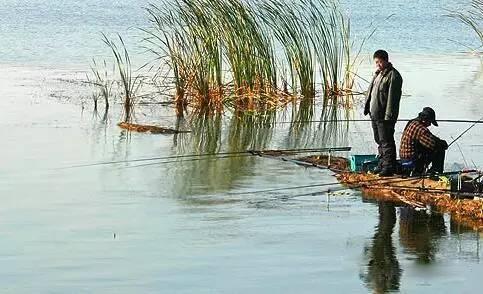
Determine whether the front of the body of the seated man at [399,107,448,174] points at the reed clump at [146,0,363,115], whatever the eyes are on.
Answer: no

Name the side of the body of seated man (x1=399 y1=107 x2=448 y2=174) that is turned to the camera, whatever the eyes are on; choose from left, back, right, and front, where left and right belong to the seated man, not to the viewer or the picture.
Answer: right

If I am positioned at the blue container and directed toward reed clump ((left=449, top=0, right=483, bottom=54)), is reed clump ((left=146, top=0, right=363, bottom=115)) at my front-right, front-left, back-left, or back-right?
front-left

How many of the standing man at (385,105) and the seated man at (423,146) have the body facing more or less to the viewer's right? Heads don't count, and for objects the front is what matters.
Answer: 1

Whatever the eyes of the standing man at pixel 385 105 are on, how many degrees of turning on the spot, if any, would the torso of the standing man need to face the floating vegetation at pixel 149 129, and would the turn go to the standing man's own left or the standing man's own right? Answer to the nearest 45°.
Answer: approximately 90° to the standing man's own right

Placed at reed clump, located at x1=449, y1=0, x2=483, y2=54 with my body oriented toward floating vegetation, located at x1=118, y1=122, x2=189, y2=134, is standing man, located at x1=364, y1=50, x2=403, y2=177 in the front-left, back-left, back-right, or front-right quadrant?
front-left

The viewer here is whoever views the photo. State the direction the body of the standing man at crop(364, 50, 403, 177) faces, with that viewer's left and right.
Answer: facing the viewer and to the left of the viewer

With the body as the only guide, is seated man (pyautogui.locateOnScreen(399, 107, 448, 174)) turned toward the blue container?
no
